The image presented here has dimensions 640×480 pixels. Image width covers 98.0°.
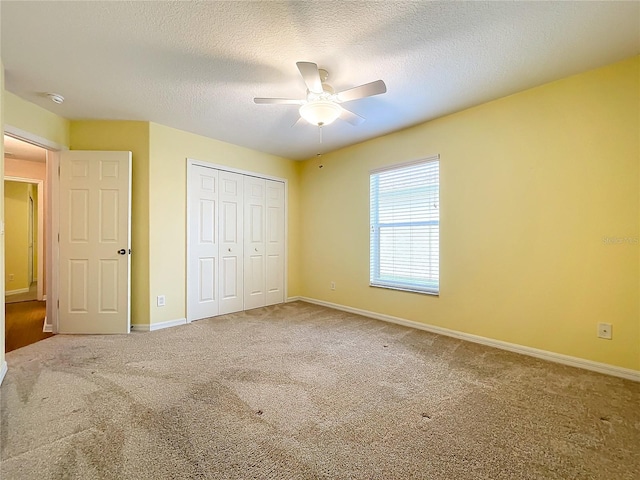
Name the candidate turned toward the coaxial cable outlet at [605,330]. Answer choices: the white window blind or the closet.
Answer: the closet

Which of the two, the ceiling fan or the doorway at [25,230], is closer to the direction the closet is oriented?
the ceiling fan

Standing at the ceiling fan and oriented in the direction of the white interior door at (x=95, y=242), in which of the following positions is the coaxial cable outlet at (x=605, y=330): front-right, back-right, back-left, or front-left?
back-right

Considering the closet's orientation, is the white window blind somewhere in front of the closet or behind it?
in front

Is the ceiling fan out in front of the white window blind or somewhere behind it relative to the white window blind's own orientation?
in front

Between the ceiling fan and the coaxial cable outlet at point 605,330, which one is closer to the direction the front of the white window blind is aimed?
the ceiling fan

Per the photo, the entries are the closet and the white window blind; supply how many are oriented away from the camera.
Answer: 0

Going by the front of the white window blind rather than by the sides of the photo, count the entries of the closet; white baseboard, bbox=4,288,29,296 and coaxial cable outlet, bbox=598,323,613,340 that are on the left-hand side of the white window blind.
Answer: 1

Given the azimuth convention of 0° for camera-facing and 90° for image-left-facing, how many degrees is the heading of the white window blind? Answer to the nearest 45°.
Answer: approximately 45°

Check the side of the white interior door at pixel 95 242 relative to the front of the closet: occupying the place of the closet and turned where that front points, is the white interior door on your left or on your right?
on your right

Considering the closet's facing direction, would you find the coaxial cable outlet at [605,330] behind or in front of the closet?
in front

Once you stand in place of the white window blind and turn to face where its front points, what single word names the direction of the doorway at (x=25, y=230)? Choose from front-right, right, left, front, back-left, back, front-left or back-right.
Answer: front-right

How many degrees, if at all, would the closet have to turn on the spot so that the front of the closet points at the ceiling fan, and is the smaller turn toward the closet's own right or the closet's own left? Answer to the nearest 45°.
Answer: approximately 45° to the closet's own right

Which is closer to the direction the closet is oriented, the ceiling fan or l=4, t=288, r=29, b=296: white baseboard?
the ceiling fan
